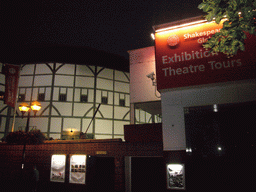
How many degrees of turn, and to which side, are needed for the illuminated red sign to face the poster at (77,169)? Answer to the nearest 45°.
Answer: approximately 45° to its right

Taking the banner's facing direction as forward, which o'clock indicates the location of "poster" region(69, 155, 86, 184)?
The poster is roughly at 11 o'clock from the banner.

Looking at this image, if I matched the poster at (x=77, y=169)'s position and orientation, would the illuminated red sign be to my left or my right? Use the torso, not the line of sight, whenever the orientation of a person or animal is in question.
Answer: on my left

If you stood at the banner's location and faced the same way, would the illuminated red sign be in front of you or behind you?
in front

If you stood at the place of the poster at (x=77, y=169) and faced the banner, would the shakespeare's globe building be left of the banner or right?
right

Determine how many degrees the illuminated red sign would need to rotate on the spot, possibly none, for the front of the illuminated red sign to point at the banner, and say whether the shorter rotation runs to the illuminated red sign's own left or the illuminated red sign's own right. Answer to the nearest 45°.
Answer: approximately 45° to the illuminated red sign's own right

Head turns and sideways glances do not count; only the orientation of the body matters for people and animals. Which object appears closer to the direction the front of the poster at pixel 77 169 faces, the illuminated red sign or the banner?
the illuminated red sign

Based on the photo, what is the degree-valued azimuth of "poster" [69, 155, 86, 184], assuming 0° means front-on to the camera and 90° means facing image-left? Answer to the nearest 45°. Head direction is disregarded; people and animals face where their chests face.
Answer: approximately 0°

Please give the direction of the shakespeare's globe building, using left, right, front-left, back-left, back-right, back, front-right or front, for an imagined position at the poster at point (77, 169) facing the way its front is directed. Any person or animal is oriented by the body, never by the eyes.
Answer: back

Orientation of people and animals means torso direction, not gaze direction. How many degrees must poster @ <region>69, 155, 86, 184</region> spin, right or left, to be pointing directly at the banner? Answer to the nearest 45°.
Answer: approximately 135° to its right

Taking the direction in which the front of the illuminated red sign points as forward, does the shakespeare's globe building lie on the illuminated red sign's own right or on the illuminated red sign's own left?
on the illuminated red sign's own right
